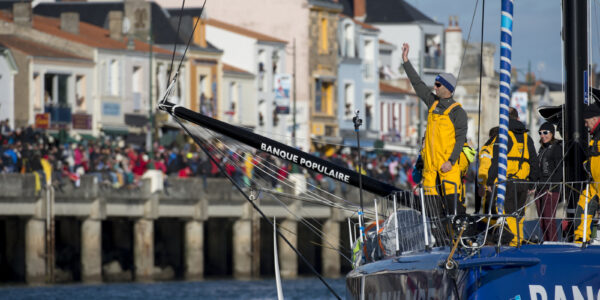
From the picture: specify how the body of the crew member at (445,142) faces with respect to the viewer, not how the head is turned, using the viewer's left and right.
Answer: facing the viewer and to the left of the viewer

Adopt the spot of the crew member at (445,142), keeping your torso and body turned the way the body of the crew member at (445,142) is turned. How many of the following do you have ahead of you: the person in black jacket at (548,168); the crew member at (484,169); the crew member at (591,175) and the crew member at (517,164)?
0

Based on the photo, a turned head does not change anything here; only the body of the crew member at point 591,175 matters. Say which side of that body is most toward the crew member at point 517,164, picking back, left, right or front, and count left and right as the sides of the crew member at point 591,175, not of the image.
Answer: front

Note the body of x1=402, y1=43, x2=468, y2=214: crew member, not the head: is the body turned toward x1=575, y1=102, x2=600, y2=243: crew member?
no

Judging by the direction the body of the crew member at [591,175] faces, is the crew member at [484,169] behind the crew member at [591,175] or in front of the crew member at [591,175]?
in front

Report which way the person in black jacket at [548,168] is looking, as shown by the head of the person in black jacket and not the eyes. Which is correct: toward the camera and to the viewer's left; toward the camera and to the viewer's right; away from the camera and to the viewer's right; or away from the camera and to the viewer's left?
toward the camera and to the viewer's left

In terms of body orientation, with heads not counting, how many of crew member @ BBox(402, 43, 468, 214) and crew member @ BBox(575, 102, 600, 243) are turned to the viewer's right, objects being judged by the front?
0

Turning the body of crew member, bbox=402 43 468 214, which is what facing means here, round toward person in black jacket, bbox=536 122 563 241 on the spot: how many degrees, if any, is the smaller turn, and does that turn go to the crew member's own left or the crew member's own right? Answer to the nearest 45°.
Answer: approximately 180°

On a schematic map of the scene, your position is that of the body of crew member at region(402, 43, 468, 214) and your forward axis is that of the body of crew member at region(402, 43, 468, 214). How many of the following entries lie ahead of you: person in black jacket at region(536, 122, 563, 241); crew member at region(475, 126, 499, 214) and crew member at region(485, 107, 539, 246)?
0

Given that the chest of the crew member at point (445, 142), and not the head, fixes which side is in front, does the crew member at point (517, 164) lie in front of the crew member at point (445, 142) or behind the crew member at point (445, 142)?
behind

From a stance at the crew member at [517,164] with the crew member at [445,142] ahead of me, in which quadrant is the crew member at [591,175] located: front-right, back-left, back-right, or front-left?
back-left

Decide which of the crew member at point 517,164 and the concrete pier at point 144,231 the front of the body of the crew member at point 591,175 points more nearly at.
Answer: the crew member

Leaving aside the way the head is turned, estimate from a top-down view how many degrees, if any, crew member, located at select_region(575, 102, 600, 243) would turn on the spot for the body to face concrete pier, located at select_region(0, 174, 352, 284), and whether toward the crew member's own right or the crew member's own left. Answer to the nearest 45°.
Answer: approximately 45° to the crew member's own right

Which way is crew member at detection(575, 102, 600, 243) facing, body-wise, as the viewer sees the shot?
to the viewer's left
